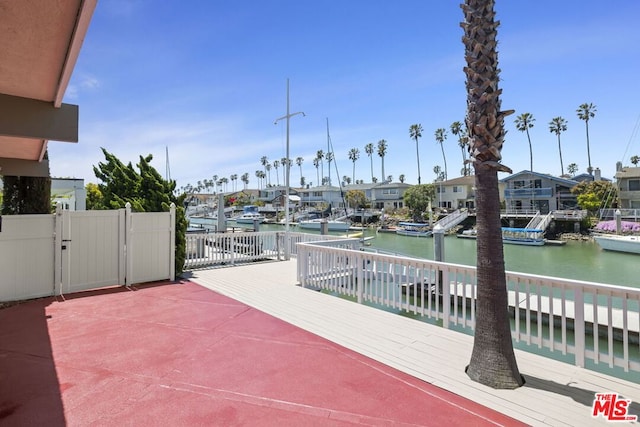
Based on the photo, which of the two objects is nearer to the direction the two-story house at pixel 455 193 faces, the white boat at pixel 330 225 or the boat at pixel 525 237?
the boat

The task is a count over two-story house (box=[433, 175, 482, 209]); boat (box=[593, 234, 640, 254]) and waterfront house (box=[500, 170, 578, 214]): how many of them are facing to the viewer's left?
1

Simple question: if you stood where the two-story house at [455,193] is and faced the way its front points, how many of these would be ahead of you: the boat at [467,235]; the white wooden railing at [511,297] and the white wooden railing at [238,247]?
3

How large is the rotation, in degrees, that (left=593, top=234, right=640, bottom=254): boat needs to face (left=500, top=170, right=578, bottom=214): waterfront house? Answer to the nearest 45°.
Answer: approximately 45° to its right

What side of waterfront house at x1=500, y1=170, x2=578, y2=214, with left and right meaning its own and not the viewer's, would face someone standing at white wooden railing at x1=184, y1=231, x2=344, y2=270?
front

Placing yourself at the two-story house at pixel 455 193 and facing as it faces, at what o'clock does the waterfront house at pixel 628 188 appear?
The waterfront house is roughly at 10 o'clock from the two-story house.

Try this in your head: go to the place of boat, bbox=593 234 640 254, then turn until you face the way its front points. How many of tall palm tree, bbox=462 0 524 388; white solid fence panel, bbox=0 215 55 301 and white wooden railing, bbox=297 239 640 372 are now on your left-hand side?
3

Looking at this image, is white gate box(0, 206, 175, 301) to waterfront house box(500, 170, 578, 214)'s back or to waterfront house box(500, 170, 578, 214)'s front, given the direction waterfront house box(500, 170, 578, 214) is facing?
to the front

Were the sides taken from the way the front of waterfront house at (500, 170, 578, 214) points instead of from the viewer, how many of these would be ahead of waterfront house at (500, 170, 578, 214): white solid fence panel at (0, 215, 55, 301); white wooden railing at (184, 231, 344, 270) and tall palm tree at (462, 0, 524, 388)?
3

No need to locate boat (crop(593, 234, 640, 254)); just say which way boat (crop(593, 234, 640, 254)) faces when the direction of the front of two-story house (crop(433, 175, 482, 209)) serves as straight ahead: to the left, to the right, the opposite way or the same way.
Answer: to the right

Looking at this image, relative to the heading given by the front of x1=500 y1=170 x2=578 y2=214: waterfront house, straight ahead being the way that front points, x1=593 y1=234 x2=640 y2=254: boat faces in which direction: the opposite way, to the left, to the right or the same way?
to the right

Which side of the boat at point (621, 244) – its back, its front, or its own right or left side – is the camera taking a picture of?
left

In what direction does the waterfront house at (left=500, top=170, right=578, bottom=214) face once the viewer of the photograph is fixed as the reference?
facing the viewer

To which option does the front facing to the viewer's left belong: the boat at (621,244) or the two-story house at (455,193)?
the boat

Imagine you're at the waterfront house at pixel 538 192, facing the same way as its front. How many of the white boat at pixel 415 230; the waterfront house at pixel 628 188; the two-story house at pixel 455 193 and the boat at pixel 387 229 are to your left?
1

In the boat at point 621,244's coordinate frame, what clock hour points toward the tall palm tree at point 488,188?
The tall palm tree is roughly at 9 o'clock from the boat.

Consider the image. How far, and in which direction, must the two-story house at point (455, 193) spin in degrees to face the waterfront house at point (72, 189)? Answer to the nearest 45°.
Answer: approximately 45° to its right
